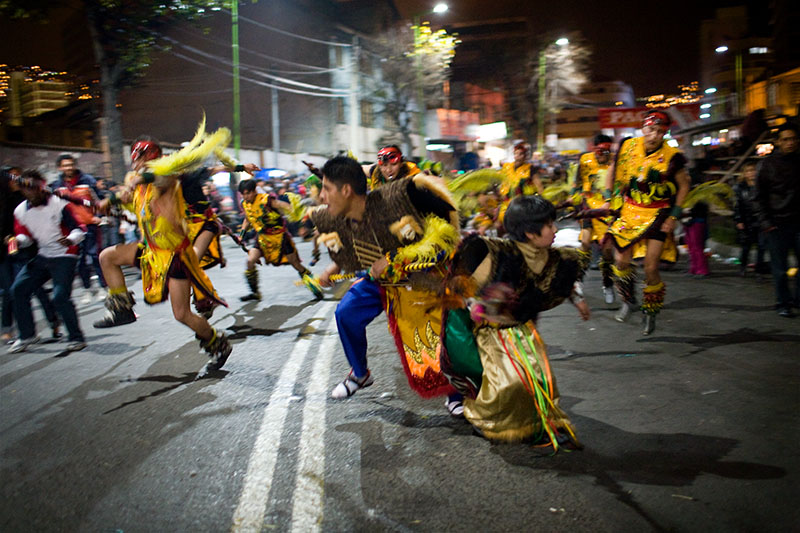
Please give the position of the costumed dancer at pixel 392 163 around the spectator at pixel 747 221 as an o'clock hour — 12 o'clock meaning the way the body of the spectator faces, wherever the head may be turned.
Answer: The costumed dancer is roughly at 1 o'clock from the spectator.

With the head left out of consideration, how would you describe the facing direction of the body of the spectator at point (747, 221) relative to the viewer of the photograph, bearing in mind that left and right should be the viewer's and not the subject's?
facing the viewer

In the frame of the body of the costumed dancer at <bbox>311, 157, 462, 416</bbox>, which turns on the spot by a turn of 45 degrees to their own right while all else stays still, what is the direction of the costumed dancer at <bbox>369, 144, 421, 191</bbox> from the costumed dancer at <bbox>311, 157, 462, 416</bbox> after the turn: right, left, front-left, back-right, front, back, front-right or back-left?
right

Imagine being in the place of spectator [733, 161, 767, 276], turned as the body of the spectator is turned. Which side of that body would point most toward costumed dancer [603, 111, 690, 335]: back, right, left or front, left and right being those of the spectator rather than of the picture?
front
